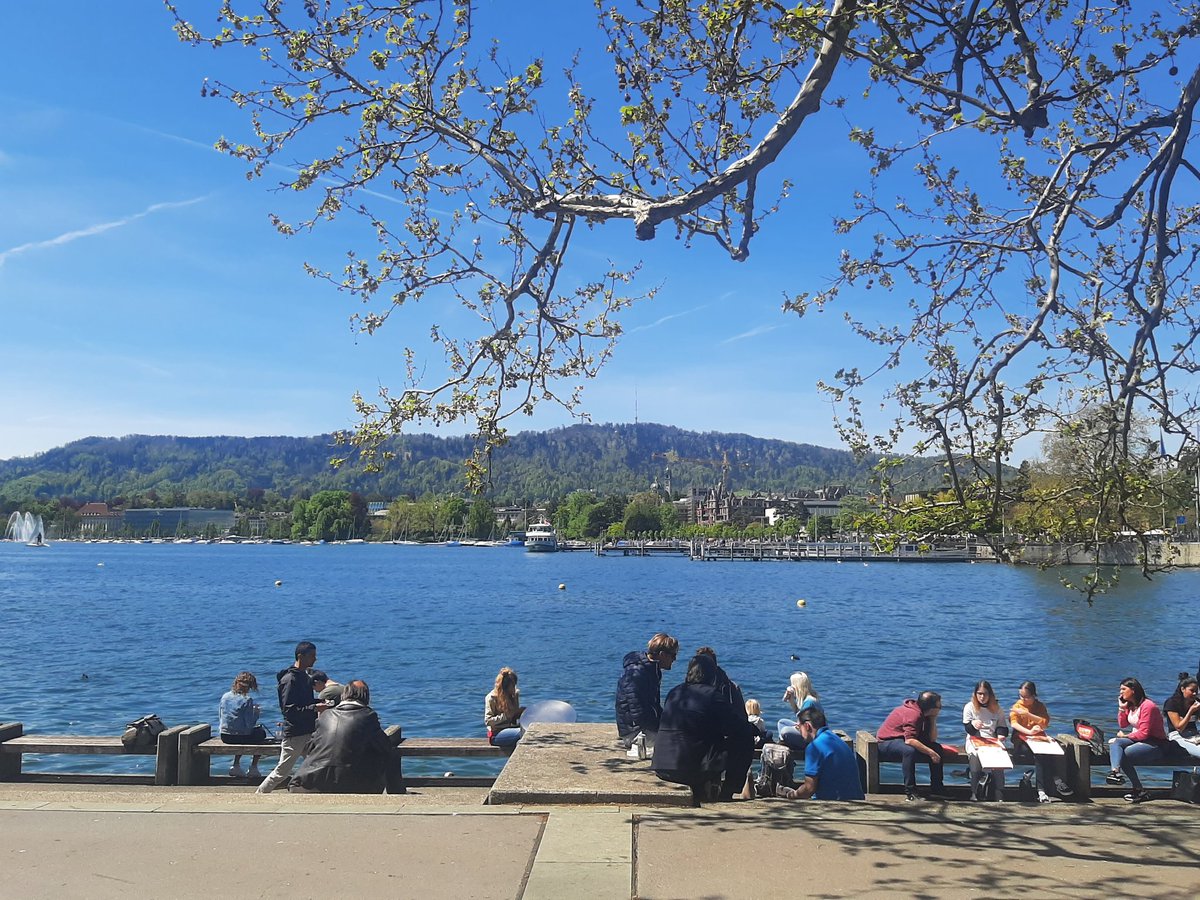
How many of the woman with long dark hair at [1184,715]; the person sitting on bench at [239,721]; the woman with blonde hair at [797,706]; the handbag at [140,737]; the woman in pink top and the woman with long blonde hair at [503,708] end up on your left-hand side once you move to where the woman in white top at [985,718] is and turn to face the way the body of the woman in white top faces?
2

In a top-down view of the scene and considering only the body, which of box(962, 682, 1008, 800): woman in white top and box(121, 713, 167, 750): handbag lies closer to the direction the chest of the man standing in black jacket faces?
the woman in white top

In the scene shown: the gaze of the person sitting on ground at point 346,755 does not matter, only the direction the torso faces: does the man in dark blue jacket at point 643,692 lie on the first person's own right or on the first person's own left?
on the first person's own right

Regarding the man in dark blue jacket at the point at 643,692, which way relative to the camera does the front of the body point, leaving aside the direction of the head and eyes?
to the viewer's right

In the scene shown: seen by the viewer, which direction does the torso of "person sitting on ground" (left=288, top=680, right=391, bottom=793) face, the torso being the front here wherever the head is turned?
away from the camera

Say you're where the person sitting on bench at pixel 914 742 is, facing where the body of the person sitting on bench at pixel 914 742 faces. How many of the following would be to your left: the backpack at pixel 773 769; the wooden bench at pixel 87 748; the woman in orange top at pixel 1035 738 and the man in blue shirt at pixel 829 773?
1

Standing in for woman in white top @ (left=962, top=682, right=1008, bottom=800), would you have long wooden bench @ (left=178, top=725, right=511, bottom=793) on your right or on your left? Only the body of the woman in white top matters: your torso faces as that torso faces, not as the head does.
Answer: on your right

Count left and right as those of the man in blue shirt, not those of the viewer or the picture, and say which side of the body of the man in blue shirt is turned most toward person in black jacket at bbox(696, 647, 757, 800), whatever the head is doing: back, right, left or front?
front

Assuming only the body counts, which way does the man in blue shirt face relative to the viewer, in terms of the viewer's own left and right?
facing away from the viewer and to the left of the viewer

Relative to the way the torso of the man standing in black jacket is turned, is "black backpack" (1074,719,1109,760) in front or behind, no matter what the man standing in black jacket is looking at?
in front

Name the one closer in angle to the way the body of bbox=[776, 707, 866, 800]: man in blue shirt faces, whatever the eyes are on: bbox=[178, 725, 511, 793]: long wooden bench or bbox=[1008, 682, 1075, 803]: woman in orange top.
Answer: the long wooden bench

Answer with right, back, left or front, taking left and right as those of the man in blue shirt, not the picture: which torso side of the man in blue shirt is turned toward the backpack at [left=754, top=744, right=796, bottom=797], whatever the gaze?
front

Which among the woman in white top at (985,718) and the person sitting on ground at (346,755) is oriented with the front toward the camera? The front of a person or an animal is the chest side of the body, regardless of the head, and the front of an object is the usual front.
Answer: the woman in white top

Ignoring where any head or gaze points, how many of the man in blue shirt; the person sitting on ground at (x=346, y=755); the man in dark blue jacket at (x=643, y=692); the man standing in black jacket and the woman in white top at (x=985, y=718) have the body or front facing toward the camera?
1

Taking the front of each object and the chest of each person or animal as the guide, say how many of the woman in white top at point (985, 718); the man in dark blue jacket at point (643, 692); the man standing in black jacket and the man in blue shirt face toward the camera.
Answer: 1

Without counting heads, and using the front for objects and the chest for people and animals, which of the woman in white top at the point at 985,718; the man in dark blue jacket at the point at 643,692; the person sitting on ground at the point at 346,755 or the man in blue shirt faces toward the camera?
the woman in white top

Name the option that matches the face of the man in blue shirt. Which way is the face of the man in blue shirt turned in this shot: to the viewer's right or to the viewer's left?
to the viewer's left

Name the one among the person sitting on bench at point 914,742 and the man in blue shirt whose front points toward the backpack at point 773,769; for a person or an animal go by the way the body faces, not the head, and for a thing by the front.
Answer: the man in blue shirt
